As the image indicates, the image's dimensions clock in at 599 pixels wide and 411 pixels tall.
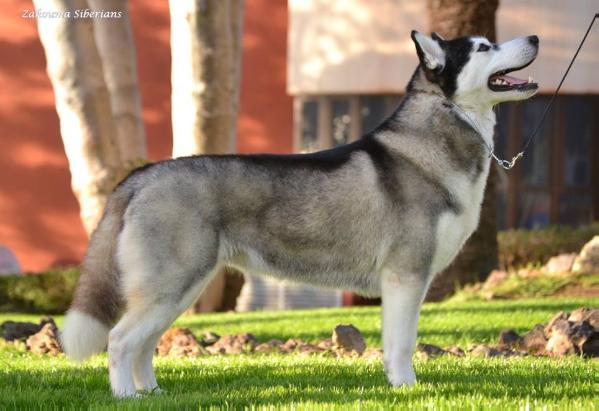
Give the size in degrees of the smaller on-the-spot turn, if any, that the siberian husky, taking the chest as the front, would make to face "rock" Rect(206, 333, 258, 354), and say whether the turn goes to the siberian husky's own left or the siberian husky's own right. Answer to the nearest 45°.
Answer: approximately 90° to the siberian husky's own left

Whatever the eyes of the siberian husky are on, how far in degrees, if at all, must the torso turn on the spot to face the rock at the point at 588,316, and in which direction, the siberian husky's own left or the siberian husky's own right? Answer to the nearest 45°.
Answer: approximately 45° to the siberian husky's own left

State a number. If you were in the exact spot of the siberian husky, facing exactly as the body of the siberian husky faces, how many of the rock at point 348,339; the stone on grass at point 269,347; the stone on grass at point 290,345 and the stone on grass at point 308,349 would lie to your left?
4

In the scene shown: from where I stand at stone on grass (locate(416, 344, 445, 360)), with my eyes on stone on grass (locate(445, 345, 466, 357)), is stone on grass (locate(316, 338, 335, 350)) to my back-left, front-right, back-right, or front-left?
back-left

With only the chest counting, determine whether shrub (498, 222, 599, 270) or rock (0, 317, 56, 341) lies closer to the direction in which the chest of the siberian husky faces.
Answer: the shrub

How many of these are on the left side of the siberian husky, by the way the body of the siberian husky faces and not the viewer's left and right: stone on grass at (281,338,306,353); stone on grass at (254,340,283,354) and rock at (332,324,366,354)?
3

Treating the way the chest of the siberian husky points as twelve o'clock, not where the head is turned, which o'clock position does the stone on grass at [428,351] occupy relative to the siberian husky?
The stone on grass is roughly at 10 o'clock from the siberian husky.

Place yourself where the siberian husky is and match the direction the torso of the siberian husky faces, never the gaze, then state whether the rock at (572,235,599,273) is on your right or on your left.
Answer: on your left

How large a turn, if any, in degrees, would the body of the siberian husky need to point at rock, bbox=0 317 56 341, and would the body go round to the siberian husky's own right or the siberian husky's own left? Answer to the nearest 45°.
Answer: approximately 135° to the siberian husky's own left

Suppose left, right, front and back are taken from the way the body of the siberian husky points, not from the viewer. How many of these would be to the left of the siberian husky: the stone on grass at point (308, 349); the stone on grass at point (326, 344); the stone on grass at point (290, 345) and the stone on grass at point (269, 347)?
4

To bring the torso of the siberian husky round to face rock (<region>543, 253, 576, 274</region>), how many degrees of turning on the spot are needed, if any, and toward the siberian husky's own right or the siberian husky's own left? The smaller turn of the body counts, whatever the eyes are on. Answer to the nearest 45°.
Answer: approximately 45° to the siberian husky's own left

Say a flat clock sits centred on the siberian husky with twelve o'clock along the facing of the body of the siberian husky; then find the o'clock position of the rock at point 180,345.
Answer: The rock is roughly at 8 o'clock from the siberian husky.

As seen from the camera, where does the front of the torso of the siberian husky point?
to the viewer's right

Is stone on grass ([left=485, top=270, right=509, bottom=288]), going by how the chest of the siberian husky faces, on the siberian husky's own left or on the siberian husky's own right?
on the siberian husky's own left

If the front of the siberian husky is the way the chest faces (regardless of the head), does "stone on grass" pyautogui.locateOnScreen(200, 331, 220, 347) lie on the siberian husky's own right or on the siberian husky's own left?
on the siberian husky's own left

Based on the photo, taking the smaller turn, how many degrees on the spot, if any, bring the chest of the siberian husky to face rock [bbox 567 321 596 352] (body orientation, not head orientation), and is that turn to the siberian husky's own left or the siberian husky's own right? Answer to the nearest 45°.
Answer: approximately 45° to the siberian husky's own left
